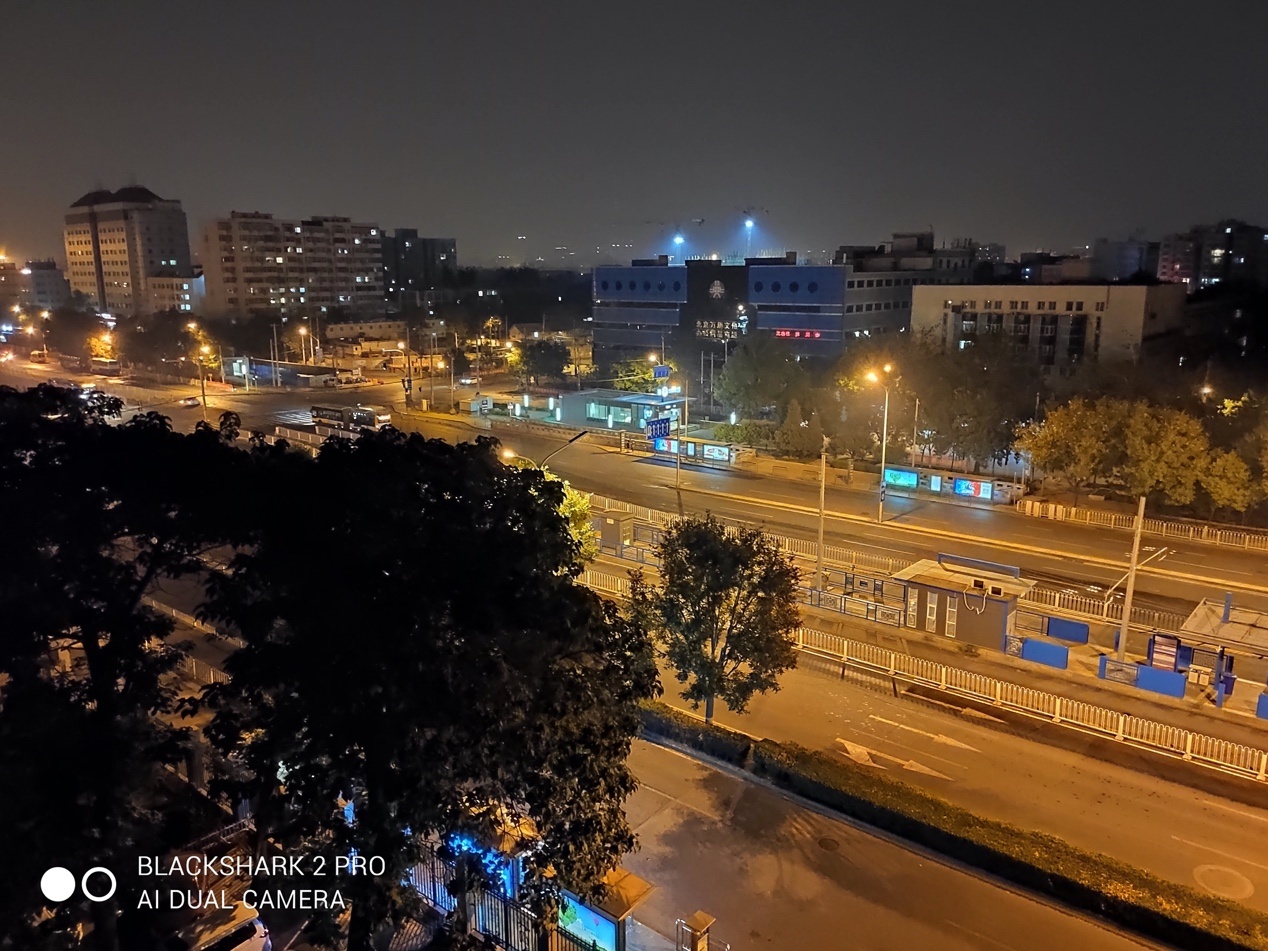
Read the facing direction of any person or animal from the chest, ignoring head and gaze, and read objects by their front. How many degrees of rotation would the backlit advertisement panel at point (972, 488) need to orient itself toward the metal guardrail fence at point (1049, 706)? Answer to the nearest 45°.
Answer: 0° — it already faces it

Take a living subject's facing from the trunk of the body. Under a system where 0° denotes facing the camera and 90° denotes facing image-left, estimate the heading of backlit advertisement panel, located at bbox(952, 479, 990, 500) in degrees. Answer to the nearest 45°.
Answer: approximately 0°

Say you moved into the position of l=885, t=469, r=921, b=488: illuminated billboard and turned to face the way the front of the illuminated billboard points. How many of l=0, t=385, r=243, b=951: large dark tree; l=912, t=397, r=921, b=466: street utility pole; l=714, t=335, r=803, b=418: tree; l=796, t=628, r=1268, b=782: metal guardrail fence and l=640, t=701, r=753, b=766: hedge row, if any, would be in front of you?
3

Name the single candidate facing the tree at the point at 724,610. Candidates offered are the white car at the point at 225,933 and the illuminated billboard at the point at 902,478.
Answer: the illuminated billboard

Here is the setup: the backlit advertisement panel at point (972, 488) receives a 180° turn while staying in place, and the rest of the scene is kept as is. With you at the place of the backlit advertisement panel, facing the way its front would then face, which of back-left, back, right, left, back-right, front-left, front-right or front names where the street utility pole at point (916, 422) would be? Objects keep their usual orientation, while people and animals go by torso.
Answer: front-left

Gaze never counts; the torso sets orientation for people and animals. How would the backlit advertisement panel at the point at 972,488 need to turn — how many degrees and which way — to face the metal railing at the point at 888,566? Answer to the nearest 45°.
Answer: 0° — it already faces it

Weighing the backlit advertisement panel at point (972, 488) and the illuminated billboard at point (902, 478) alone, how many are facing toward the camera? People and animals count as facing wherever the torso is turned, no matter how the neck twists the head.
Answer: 2

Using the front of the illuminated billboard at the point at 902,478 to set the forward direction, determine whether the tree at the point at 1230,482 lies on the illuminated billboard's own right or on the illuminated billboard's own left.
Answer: on the illuminated billboard's own left

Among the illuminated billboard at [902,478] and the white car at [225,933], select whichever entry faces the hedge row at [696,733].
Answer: the illuminated billboard

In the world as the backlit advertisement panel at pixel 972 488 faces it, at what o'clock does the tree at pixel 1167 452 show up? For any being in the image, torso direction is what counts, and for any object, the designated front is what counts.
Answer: The tree is roughly at 8 o'clock from the backlit advertisement panel.

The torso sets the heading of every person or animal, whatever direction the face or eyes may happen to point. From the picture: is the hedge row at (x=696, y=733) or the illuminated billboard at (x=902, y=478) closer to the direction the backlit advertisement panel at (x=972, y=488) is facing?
the hedge row

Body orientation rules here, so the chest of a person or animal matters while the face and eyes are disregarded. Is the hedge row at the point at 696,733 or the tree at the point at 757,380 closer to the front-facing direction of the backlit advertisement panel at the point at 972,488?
the hedge row
